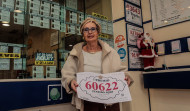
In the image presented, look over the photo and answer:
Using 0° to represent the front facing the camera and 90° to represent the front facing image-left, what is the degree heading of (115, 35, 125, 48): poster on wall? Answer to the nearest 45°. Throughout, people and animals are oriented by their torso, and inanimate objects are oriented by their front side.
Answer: approximately 0°
